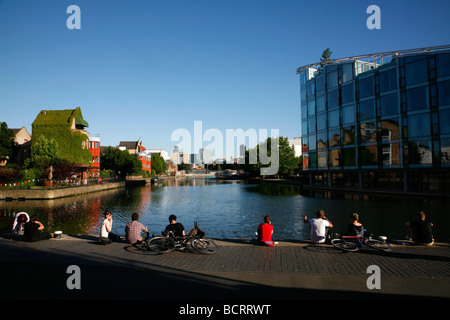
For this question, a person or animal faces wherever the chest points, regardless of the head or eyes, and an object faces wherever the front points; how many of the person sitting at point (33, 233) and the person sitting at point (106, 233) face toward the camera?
0

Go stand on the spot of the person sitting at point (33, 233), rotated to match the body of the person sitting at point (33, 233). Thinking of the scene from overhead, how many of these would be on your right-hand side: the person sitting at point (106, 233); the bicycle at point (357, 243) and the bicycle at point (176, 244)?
3

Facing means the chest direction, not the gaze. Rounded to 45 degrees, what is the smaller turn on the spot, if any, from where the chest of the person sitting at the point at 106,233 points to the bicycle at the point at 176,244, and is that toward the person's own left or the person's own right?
approximately 45° to the person's own right

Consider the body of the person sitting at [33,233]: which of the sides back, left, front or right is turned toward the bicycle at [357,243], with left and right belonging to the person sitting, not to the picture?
right

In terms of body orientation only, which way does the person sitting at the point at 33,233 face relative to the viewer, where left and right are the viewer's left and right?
facing away from the viewer and to the right of the viewer

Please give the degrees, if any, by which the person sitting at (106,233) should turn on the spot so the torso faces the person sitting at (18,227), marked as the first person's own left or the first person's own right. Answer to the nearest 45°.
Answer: approximately 135° to the first person's own left

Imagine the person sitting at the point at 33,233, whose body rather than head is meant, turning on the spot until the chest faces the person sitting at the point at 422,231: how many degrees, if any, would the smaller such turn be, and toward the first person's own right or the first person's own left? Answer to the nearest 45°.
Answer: approximately 90° to the first person's own right

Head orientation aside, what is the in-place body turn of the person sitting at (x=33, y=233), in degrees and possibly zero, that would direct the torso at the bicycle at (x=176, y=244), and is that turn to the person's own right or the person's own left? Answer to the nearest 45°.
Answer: approximately 90° to the person's own right

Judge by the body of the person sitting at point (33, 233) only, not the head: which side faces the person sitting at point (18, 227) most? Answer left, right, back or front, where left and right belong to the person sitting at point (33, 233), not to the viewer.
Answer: left

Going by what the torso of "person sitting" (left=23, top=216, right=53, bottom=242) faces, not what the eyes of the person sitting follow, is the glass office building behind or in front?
in front
